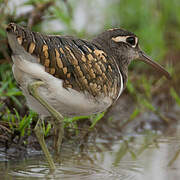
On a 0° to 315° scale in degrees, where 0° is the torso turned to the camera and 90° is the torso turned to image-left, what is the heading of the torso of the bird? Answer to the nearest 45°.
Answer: approximately 270°
